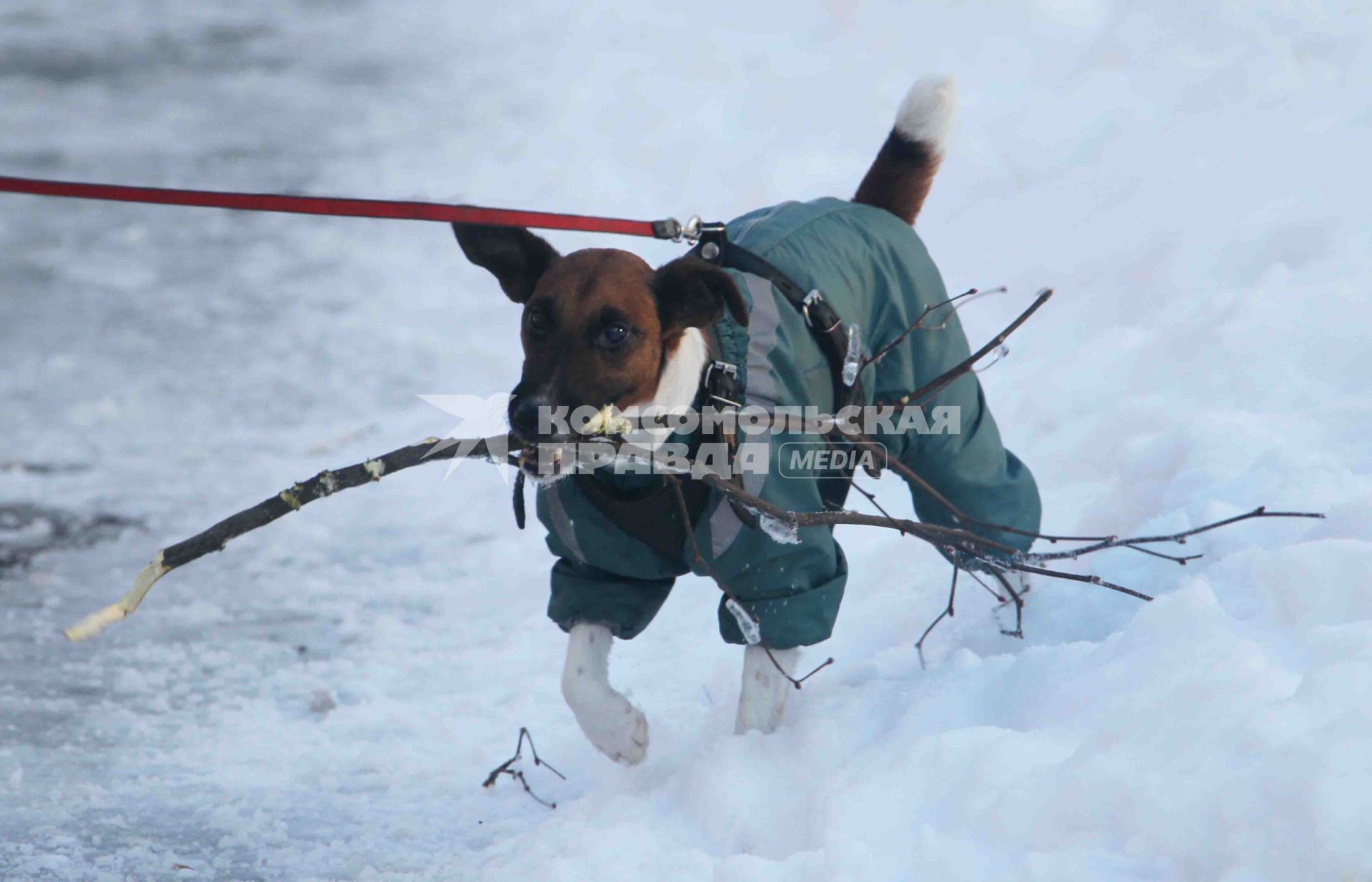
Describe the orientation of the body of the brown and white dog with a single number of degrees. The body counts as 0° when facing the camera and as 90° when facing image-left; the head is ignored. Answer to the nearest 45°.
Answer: approximately 45°
